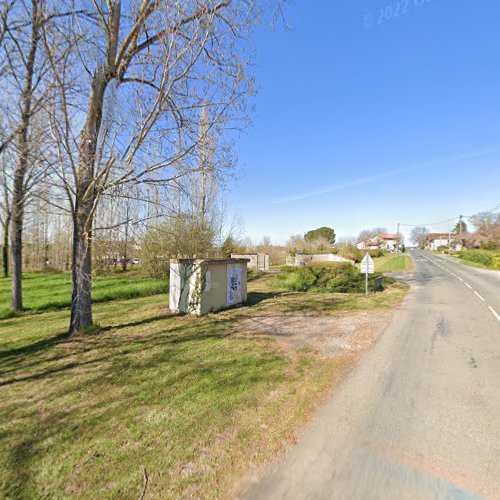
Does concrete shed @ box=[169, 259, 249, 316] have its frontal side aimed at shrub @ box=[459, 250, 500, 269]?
no

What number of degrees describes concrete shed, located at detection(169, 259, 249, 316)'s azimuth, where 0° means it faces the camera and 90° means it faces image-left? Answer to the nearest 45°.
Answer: approximately 315°

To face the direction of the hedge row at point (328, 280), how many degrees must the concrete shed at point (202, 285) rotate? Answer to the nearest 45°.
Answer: approximately 90° to its left
